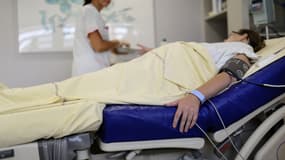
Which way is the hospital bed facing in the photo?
to the viewer's left

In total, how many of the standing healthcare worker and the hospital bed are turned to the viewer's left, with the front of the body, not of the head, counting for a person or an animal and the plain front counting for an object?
1

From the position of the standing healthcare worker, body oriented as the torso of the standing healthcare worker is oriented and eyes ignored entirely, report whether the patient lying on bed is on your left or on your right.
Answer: on your right

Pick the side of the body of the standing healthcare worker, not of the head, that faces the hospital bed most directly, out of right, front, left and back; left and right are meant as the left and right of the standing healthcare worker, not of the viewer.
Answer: right

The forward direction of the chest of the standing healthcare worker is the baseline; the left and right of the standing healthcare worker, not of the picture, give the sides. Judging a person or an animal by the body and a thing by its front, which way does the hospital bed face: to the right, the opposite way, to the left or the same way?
the opposite way

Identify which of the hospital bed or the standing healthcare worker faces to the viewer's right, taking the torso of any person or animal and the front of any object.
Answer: the standing healthcare worker

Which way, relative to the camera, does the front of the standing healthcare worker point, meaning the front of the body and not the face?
to the viewer's right

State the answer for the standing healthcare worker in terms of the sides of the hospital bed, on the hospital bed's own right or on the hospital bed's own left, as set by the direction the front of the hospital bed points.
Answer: on the hospital bed's own right

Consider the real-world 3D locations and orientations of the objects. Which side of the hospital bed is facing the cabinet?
right
